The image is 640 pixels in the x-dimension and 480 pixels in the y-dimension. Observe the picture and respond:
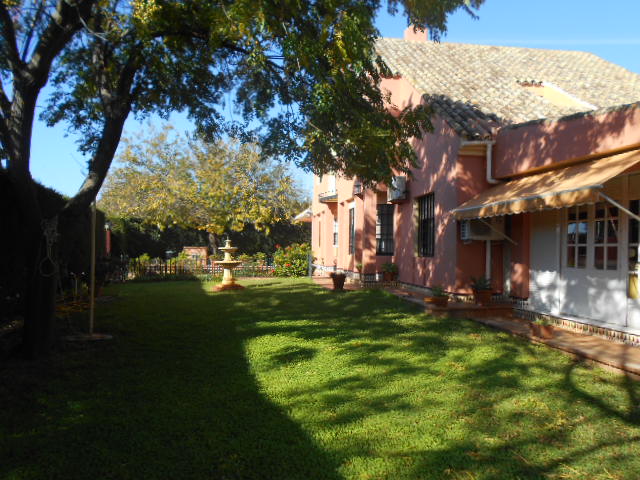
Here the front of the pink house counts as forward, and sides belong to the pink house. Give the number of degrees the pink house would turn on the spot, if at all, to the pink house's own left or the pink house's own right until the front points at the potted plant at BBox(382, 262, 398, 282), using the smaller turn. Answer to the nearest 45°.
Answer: approximately 90° to the pink house's own right

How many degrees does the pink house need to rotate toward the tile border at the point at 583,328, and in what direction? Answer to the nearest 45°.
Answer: approximately 45° to its left

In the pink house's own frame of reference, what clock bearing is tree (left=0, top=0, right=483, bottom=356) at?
The tree is roughly at 12 o'clock from the pink house.

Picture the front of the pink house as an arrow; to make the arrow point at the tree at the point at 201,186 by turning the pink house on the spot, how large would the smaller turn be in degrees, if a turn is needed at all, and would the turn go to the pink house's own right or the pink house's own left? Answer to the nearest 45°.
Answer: approximately 90° to the pink house's own right

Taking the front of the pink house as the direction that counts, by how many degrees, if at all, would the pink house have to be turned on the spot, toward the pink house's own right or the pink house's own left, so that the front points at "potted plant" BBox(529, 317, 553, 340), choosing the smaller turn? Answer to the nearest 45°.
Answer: approximately 45° to the pink house's own left

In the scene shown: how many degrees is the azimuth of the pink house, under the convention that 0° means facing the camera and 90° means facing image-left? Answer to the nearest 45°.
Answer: approximately 45°
